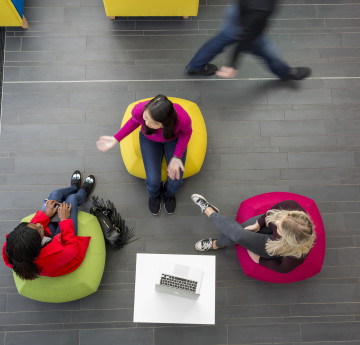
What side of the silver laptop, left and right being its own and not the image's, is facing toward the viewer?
back

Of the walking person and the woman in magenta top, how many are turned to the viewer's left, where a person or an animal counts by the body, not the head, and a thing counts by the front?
0

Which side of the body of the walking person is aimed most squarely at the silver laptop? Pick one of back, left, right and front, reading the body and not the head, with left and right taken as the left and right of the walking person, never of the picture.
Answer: right

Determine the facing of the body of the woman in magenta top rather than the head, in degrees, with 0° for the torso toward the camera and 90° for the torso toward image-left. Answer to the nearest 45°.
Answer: approximately 0°

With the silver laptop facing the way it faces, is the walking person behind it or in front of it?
in front

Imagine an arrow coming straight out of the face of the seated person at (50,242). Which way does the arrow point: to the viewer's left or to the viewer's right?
to the viewer's right

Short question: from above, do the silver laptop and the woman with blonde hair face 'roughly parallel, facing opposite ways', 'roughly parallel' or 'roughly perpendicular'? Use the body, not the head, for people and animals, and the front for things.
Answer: roughly perpendicular

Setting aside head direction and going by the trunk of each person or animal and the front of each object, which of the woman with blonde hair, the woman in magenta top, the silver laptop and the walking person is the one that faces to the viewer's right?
the walking person

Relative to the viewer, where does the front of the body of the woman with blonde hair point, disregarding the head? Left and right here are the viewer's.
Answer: facing to the left of the viewer
